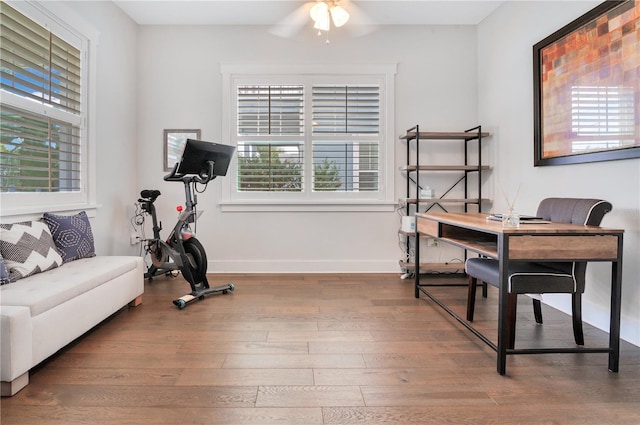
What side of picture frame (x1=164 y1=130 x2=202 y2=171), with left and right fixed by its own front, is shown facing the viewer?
front

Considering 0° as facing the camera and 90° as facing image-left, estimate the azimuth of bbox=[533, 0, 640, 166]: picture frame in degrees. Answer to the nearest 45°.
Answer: approximately 45°

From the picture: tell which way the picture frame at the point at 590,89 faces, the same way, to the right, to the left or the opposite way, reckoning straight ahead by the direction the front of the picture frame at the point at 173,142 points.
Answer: to the right

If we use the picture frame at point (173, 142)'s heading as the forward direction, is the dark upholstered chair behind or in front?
in front

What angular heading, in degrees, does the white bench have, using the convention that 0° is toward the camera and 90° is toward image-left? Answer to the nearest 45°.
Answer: approximately 315°

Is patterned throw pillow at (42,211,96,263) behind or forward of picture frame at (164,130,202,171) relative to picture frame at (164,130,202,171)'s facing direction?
forward

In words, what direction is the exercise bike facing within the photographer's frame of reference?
facing the viewer and to the right of the viewer
